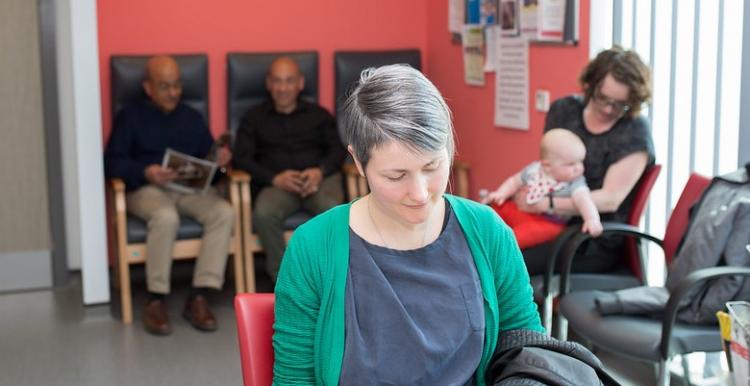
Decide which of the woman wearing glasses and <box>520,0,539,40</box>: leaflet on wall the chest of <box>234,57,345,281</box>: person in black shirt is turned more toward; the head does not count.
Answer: the woman wearing glasses

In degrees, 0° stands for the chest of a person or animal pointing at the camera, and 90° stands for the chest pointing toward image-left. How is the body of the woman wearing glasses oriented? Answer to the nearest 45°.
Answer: approximately 45°

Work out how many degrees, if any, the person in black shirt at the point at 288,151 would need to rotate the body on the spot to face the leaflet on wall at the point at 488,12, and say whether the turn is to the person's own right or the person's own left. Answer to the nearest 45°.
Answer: approximately 90° to the person's own left

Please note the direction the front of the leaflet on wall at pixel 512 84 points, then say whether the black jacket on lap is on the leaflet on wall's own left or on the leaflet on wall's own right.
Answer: on the leaflet on wall's own left

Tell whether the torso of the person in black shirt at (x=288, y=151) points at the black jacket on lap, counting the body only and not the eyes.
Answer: yes

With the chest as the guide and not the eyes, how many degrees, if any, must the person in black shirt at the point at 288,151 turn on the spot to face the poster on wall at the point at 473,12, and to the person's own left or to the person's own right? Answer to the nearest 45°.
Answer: approximately 90° to the person's own left

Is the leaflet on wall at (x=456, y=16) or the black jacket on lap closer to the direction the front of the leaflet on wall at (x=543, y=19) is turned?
the black jacket on lap

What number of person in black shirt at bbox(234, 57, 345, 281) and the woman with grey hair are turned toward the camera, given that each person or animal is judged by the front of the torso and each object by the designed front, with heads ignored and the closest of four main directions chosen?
2

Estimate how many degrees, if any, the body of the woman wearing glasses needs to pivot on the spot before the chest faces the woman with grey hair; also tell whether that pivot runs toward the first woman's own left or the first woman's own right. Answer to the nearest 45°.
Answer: approximately 45° to the first woman's own left
